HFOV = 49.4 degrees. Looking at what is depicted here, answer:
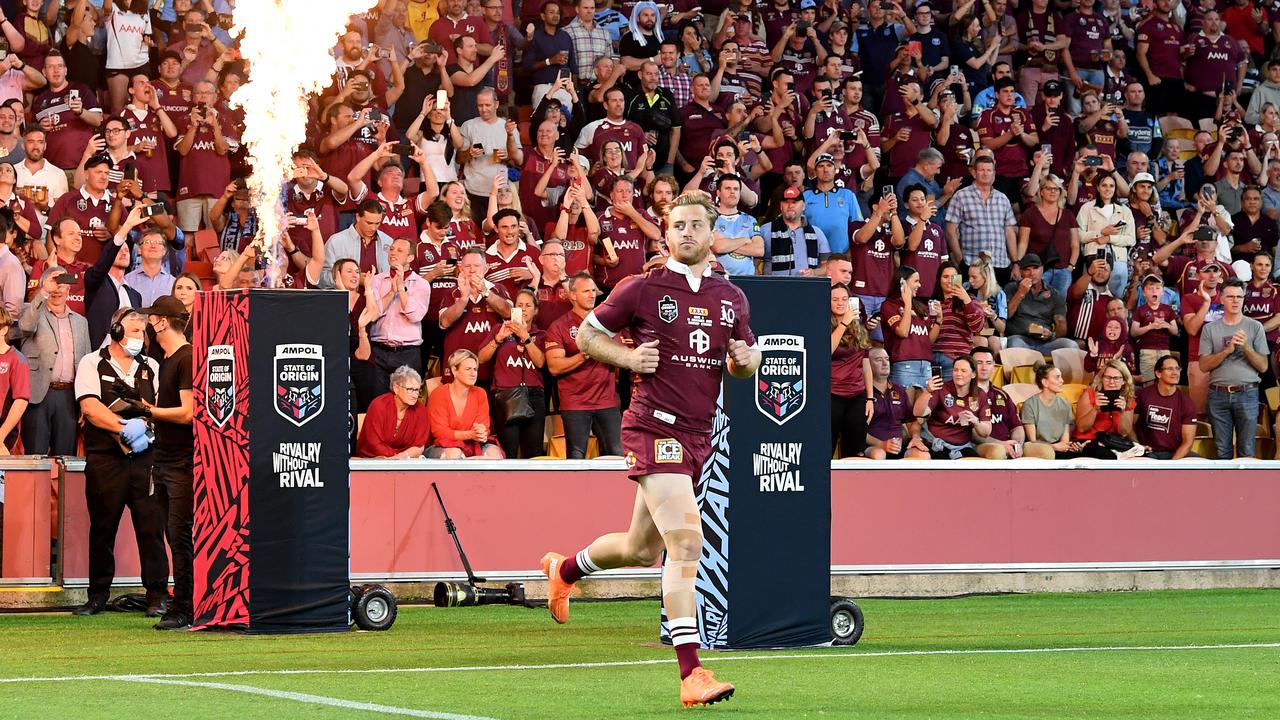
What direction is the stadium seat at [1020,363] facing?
toward the camera

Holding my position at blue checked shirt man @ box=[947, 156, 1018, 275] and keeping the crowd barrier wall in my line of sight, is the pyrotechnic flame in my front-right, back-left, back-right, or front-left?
front-right

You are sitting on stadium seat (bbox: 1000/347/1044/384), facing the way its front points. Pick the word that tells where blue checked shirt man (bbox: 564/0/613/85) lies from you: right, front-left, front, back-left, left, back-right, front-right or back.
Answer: right

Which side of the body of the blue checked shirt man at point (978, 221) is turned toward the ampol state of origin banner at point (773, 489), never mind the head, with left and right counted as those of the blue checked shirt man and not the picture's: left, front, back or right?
front

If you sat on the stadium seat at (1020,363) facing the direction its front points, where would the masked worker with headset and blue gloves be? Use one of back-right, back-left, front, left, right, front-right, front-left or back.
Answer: front-right

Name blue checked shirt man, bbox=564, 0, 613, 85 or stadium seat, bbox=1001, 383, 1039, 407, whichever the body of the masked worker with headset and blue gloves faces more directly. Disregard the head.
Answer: the stadium seat

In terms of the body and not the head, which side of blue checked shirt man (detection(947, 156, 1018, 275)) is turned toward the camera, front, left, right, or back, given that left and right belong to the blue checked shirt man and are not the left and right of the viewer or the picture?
front

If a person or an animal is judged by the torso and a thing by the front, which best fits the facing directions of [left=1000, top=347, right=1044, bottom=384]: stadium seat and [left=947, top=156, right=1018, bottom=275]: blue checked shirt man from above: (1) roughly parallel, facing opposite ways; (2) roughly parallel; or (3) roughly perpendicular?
roughly parallel

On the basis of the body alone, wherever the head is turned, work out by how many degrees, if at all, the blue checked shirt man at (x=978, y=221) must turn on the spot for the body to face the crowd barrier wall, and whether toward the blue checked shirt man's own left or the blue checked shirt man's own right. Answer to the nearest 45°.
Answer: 0° — they already face it

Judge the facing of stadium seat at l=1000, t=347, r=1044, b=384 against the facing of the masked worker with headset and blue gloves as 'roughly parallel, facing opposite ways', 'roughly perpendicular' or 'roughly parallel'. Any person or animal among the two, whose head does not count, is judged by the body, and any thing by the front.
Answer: roughly parallel

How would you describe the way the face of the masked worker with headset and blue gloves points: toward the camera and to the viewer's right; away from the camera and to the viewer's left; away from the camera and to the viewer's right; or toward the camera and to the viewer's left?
toward the camera and to the viewer's right

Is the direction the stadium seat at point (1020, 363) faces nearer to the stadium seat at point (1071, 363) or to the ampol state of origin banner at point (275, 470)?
the ampol state of origin banner

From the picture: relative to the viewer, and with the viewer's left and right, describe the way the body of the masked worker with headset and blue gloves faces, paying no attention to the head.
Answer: facing the viewer and to the right of the viewer

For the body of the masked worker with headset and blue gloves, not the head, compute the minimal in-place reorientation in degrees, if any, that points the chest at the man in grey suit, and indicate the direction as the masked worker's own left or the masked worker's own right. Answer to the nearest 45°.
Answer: approximately 135° to the masked worker's own left

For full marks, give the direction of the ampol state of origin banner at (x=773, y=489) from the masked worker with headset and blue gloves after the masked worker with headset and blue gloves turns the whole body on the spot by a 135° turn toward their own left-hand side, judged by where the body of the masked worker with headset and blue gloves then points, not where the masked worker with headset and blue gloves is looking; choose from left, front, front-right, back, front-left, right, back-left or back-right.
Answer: back-right

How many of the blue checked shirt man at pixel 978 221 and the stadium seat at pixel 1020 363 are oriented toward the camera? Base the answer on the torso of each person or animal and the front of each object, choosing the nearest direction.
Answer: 2
